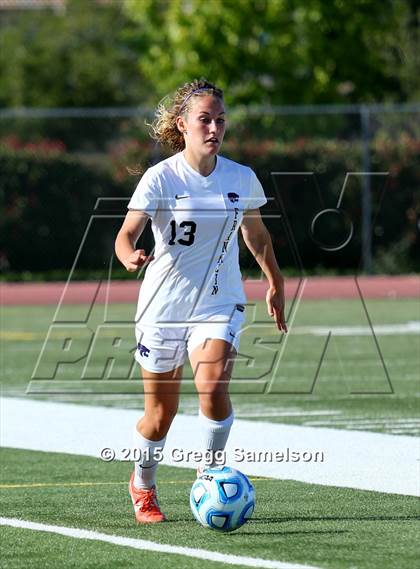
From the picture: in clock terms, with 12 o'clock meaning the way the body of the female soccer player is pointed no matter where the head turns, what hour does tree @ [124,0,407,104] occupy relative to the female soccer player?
The tree is roughly at 6 o'clock from the female soccer player.

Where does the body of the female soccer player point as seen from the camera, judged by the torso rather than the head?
toward the camera

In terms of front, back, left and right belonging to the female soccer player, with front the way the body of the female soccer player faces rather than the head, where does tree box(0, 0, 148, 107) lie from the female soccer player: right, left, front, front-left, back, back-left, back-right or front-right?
back
